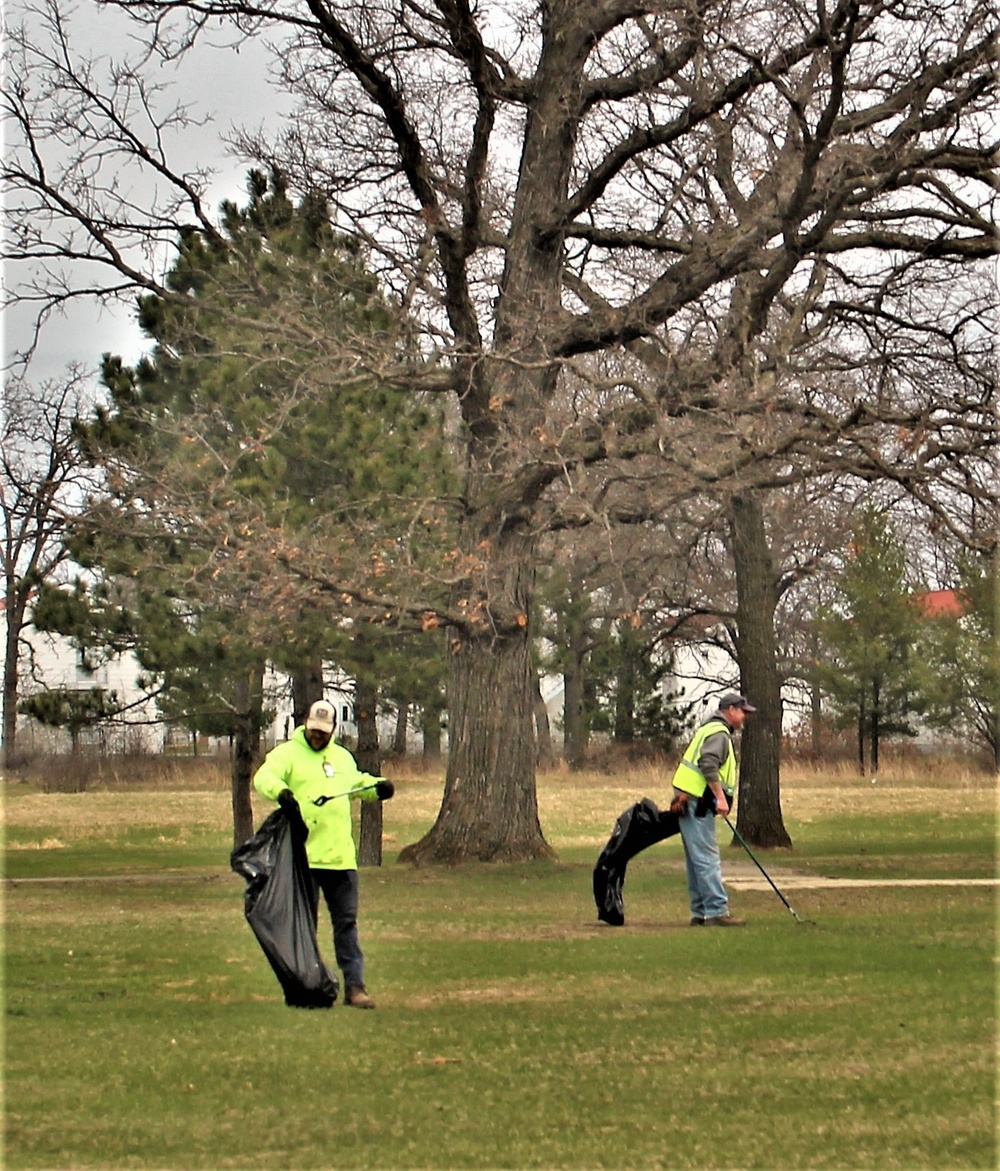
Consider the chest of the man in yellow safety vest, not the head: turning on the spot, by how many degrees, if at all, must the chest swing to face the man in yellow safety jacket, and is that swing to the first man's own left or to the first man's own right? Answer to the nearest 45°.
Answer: approximately 135° to the first man's own right

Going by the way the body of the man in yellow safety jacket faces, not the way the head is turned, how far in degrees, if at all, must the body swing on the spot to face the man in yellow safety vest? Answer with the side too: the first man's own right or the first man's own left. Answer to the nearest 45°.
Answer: approximately 135° to the first man's own left

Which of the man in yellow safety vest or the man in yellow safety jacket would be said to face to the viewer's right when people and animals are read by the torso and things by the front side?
the man in yellow safety vest

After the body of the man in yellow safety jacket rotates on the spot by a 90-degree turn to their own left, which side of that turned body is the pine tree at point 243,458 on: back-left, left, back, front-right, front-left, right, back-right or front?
left

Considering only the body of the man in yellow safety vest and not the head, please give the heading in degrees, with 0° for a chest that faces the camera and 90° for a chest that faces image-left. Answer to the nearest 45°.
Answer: approximately 270°
